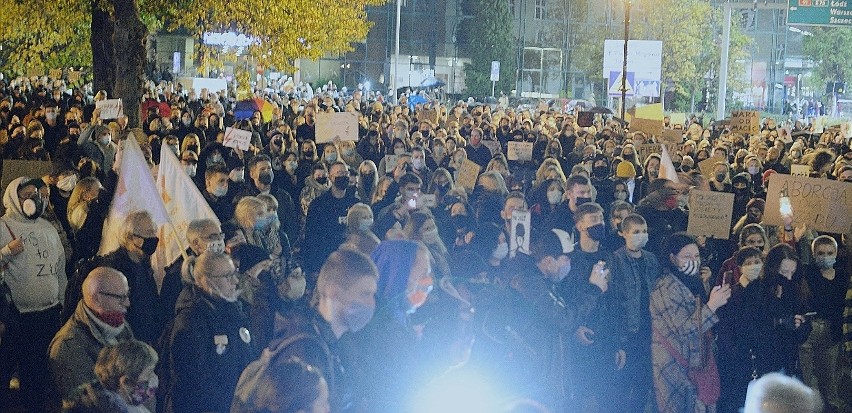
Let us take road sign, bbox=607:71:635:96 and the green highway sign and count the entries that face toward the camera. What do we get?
2

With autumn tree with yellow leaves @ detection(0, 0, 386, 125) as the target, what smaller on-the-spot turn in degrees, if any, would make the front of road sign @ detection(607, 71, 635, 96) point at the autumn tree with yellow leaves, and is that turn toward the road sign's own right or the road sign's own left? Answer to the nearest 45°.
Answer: approximately 45° to the road sign's own right

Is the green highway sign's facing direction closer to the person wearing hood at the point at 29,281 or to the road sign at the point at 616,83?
the person wearing hood

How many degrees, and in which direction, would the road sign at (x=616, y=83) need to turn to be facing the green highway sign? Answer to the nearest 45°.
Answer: approximately 45° to its left

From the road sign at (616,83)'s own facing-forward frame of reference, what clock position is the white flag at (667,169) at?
The white flag is roughly at 12 o'clock from the road sign.
